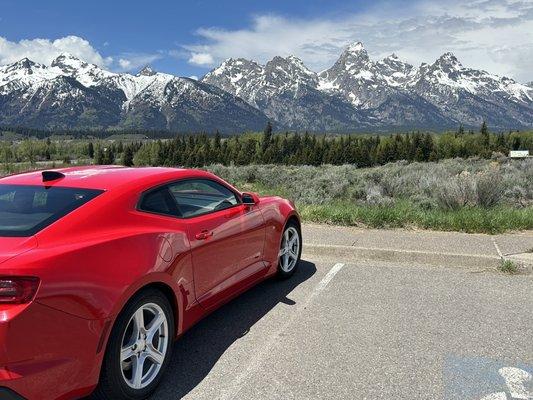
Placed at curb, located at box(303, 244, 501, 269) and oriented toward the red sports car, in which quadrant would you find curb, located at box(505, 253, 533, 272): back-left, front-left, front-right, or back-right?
back-left

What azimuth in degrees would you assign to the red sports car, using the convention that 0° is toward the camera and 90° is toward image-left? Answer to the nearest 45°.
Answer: approximately 225°

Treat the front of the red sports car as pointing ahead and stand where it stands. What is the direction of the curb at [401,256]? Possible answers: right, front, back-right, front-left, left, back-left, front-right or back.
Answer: front

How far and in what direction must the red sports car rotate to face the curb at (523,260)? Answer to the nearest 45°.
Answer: approximately 45° to its right

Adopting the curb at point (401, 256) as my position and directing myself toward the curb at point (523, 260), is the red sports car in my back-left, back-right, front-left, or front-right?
back-right
